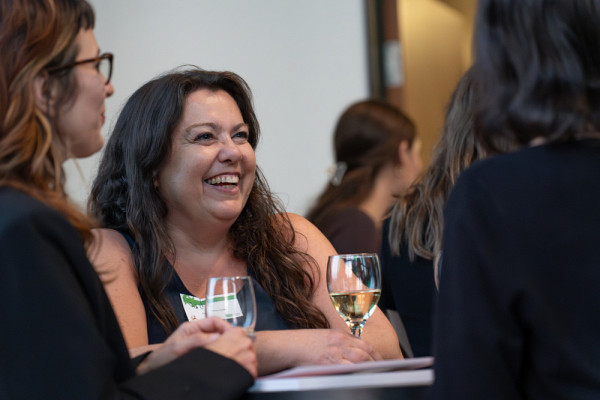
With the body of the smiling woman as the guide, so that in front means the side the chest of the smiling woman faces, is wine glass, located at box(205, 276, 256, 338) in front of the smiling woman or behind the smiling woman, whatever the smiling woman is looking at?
in front

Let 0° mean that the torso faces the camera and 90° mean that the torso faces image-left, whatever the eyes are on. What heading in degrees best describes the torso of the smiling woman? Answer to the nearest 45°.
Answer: approximately 315°

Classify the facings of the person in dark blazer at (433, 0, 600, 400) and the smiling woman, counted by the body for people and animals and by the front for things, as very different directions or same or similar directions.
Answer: very different directions

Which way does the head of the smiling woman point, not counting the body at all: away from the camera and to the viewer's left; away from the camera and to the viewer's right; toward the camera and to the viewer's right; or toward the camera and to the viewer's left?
toward the camera and to the viewer's right

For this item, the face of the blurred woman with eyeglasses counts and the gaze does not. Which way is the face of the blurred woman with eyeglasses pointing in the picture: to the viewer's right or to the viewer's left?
to the viewer's right

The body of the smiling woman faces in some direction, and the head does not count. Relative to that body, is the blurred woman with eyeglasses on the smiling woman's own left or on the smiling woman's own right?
on the smiling woman's own right

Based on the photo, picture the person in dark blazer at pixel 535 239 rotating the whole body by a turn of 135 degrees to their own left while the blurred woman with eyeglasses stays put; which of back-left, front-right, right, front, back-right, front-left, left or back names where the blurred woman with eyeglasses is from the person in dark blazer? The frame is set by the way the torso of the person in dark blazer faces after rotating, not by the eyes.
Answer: right

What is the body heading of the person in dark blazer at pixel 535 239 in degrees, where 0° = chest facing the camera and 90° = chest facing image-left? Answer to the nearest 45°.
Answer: approximately 135°

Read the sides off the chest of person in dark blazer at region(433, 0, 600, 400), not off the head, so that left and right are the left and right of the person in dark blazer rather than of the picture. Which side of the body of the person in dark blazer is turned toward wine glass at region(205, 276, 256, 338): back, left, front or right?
front
